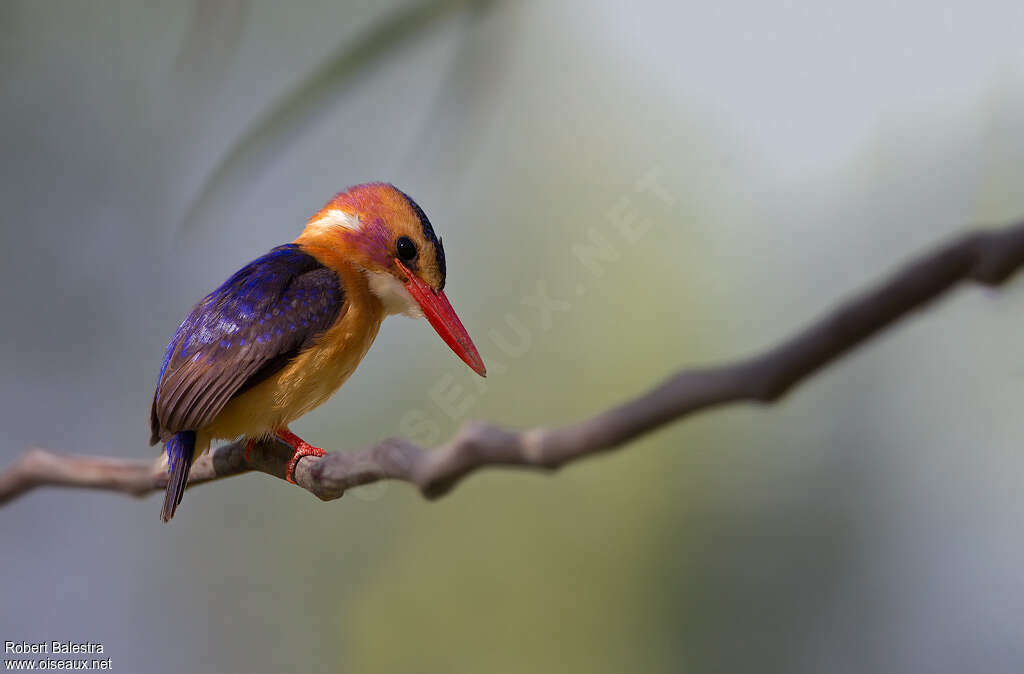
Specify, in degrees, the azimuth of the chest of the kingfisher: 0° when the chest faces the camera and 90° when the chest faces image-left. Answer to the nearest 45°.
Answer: approximately 270°
